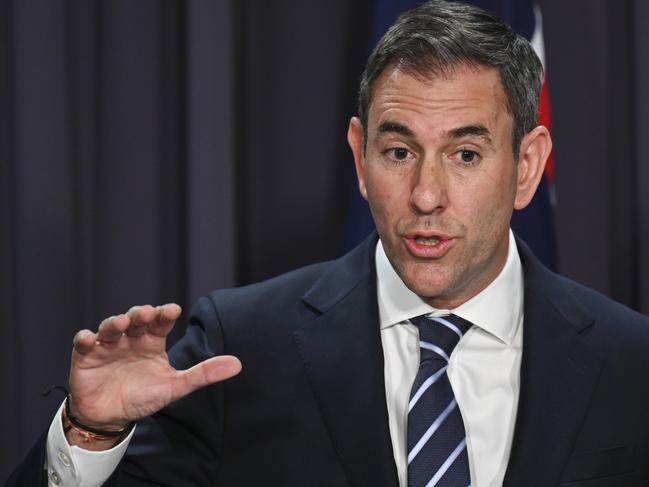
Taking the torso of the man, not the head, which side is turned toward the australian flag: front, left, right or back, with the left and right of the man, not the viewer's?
back

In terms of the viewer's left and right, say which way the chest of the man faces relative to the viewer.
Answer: facing the viewer

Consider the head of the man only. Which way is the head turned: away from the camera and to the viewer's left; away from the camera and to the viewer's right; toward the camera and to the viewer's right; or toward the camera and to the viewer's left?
toward the camera and to the viewer's left
